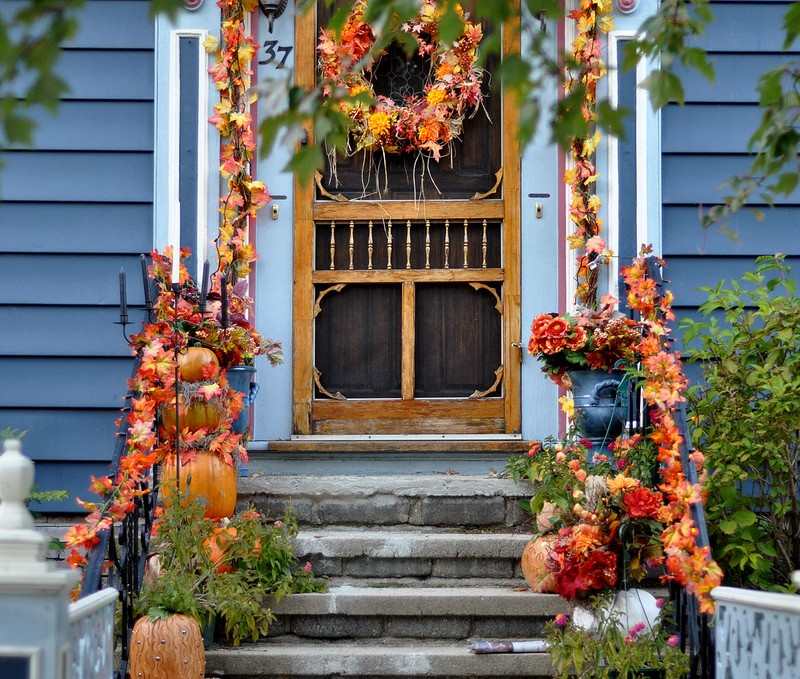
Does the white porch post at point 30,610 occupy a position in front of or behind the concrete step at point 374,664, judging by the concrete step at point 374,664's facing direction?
in front

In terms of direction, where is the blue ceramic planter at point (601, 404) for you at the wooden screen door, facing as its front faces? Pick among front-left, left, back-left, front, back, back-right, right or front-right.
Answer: front-left

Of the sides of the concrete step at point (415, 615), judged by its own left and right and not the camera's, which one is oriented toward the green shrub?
left

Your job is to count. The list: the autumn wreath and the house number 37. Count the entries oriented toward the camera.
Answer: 2

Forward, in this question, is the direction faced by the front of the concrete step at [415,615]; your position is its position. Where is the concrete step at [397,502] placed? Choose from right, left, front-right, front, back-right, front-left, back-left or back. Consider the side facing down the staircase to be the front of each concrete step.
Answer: back

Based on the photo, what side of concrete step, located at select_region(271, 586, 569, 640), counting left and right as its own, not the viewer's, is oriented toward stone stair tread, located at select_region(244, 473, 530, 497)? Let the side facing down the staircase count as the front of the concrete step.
back

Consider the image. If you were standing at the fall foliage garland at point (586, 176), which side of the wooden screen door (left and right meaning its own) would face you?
left

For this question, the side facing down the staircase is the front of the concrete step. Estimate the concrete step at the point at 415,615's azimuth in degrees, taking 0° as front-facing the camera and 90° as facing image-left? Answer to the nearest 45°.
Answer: approximately 0°

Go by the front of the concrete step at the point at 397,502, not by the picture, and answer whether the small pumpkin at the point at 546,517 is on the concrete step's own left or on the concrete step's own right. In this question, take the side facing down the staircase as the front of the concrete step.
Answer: on the concrete step's own left

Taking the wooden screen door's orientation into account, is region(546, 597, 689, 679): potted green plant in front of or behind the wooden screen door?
in front

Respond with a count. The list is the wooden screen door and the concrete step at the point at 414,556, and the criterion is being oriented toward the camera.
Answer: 2
